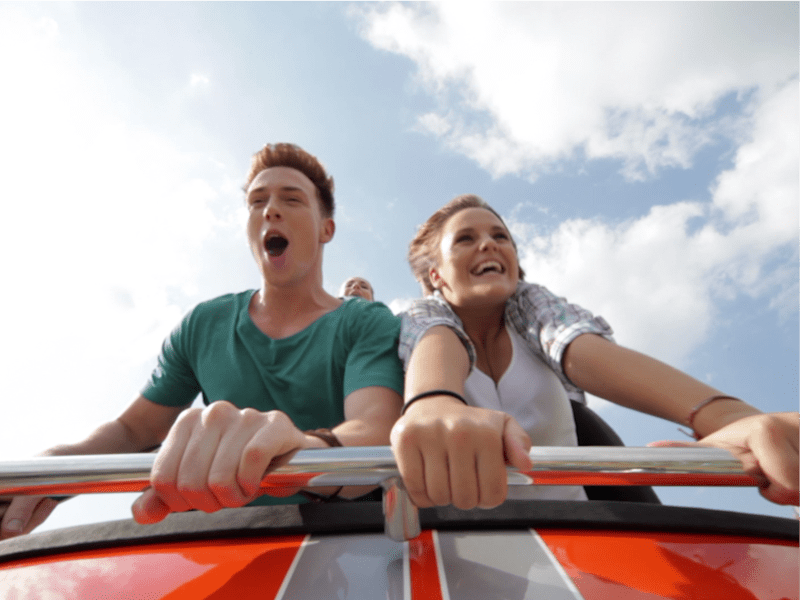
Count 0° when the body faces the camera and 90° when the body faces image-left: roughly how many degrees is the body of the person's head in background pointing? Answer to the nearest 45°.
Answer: approximately 0°

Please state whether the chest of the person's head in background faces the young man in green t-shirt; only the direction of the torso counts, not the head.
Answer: yes
